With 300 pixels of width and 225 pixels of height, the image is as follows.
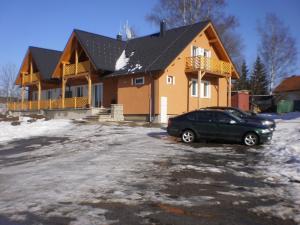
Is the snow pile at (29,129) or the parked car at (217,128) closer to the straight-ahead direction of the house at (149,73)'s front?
the snow pile

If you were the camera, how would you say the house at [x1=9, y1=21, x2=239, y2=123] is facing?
facing the viewer and to the left of the viewer

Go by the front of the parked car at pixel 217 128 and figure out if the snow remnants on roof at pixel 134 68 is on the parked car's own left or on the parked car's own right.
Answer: on the parked car's own left

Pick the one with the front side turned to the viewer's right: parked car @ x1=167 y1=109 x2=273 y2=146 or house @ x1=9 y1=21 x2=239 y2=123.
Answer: the parked car

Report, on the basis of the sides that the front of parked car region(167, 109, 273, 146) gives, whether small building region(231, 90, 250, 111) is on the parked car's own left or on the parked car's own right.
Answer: on the parked car's own left

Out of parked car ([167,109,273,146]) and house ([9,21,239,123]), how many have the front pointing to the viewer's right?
1

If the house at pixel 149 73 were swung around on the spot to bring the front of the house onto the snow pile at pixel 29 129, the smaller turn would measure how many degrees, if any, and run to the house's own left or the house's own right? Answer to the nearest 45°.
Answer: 0° — it already faces it

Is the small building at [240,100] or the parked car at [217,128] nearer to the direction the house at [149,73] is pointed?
the parked car

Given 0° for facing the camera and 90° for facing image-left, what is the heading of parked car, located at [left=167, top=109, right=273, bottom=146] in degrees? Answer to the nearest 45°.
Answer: approximately 270°

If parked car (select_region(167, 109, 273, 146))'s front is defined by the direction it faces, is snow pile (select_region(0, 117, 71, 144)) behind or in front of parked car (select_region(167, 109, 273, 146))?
behind

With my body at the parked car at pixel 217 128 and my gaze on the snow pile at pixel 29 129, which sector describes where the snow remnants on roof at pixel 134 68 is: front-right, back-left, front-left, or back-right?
front-right

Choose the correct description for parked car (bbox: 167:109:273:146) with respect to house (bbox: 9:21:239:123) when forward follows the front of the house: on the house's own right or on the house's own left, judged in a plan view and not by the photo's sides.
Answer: on the house's own left
